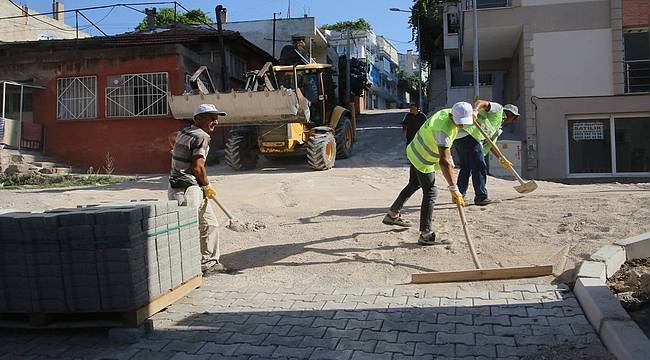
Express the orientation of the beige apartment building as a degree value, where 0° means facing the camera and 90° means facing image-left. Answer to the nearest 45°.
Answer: approximately 0°

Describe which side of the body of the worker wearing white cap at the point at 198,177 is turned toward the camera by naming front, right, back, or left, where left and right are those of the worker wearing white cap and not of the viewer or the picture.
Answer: right

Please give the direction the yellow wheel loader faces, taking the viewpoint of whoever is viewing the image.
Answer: facing the viewer and to the left of the viewer

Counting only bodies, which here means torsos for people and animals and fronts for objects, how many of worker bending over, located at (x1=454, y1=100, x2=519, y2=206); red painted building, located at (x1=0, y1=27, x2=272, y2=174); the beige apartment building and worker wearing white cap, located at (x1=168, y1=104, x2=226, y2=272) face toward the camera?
2

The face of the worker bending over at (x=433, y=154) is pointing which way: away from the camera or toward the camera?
toward the camera

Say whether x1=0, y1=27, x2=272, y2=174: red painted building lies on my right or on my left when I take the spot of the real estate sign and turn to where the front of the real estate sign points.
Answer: on my right

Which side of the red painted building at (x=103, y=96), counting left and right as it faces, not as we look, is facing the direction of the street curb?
front

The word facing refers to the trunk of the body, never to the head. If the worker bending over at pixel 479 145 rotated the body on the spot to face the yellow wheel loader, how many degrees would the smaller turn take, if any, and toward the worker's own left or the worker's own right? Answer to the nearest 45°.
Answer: approximately 135° to the worker's own left

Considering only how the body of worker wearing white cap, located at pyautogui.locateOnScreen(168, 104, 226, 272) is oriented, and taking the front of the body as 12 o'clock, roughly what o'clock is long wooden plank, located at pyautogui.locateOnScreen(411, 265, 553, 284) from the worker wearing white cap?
The long wooden plank is roughly at 1 o'clock from the worker wearing white cap.

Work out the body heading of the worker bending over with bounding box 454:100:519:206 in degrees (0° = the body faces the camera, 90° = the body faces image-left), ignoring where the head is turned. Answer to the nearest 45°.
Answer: approximately 270°

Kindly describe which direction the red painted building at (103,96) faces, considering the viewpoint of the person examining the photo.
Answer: facing the viewer
